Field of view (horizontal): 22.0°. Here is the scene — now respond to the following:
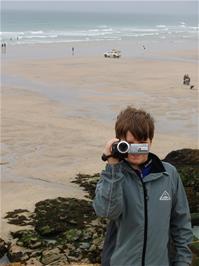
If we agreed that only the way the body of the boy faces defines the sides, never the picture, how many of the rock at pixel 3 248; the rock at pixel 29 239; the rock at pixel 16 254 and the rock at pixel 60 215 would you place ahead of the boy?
0

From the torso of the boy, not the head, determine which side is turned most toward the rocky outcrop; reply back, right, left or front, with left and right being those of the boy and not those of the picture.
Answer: back

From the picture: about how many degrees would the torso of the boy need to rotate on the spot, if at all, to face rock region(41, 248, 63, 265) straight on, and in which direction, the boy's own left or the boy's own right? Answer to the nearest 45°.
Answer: approximately 180°

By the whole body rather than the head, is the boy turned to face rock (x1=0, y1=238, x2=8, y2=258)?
no

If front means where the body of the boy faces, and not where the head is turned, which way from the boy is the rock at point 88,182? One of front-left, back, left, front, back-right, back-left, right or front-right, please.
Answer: back

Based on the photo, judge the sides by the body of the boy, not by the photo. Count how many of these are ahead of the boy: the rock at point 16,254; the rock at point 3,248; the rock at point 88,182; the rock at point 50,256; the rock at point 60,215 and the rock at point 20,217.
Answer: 0

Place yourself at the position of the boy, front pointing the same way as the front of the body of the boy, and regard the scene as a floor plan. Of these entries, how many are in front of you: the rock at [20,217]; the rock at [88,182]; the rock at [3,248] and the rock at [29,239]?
0

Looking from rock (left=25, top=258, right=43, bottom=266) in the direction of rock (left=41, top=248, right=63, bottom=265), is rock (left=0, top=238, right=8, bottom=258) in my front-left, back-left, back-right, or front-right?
back-left

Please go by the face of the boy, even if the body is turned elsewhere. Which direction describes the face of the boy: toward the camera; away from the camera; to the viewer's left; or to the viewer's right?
toward the camera

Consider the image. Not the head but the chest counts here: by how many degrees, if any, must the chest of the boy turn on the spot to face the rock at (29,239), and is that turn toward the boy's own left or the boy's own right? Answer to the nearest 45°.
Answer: approximately 180°

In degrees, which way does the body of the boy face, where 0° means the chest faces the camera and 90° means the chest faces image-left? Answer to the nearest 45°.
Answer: approximately 0°

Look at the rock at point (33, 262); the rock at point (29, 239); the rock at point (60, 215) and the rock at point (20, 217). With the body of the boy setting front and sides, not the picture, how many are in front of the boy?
0

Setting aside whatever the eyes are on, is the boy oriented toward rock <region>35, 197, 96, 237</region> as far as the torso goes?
no

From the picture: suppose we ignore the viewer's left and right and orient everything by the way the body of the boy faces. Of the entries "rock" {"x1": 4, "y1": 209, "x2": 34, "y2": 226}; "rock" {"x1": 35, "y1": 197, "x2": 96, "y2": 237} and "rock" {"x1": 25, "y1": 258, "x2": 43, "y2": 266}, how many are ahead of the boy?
0

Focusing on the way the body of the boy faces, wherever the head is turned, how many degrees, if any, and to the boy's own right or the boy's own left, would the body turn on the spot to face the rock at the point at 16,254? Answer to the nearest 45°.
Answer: approximately 180°

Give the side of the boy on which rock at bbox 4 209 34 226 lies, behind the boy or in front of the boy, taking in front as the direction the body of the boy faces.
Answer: behind

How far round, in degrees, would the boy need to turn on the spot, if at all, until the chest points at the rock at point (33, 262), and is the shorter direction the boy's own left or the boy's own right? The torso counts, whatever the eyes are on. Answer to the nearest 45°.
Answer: approximately 180°
